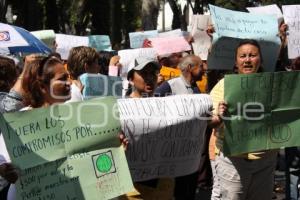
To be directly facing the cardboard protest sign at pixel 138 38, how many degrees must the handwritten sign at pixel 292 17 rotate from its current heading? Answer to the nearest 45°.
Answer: approximately 135° to its right

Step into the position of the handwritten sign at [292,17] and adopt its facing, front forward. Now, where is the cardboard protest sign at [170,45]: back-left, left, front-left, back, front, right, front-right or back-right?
back-right

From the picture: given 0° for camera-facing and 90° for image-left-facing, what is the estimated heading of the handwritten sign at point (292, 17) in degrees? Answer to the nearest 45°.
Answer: approximately 0°
